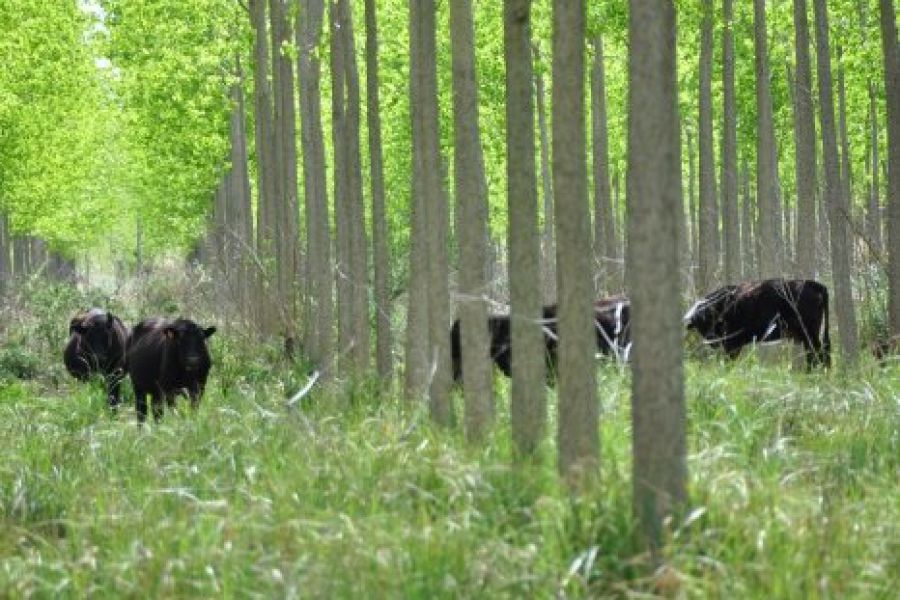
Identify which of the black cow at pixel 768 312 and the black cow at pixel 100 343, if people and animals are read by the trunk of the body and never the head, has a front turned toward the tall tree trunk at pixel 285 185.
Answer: the black cow at pixel 768 312

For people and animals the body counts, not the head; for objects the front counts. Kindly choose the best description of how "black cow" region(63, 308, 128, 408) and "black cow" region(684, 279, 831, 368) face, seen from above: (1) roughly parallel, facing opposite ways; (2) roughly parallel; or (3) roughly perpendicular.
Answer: roughly perpendicular

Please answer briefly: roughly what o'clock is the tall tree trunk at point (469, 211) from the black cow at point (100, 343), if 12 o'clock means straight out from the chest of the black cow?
The tall tree trunk is roughly at 10 o'clock from the black cow.

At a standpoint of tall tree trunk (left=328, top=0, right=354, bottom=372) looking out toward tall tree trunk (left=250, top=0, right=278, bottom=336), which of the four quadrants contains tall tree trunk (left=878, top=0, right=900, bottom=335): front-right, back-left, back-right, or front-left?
front-right

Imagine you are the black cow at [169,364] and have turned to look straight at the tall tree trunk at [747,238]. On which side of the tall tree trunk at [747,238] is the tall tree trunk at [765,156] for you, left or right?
right

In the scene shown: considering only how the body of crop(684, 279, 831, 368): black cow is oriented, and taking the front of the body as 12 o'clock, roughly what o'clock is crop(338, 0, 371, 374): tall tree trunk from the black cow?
The tall tree trunk is roughly at 11 o'clock from the black cow.

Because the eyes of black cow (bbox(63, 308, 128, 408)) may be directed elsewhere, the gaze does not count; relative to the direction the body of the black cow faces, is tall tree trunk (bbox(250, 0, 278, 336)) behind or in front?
behind

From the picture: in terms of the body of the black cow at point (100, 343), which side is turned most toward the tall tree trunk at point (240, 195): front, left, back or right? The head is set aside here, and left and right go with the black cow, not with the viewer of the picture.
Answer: back

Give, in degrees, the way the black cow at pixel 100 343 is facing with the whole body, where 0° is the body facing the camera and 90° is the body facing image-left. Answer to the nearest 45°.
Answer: approximately 45°

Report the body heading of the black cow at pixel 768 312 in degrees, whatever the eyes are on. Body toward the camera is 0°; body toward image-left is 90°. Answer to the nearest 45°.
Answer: approximately 90°

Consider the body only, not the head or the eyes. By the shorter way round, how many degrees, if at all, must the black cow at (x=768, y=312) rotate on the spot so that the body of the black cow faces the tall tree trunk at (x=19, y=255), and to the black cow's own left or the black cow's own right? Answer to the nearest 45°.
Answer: approximately 45° to the black cow's own right

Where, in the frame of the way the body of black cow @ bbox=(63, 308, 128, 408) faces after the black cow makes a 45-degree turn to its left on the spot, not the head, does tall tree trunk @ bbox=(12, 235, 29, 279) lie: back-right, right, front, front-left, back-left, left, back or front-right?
back
